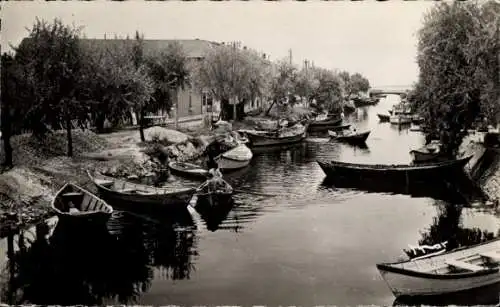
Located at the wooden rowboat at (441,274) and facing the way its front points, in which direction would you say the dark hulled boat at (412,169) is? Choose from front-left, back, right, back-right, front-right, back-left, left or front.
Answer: back-right

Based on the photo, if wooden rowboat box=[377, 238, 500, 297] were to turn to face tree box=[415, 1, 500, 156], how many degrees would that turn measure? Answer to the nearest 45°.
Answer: approximately 135° to its right

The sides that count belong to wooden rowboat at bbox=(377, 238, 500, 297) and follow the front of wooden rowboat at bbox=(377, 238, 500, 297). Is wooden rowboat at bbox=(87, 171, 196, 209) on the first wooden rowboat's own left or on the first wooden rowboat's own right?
on the first wooden rowboat's own right

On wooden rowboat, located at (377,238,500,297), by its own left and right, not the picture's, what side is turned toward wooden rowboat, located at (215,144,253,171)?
right

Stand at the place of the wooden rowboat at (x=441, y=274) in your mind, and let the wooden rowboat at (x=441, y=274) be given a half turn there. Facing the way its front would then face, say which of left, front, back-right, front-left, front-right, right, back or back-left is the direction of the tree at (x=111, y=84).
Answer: left

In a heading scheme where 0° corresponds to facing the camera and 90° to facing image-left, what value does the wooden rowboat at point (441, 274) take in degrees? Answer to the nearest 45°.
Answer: approximately 45°

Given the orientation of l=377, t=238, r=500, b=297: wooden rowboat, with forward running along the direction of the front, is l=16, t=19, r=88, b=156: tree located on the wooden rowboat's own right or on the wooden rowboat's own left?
on the wooden rowboat's own right

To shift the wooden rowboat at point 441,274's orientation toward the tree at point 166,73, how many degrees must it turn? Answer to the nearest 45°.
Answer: approximately 90° to its right
